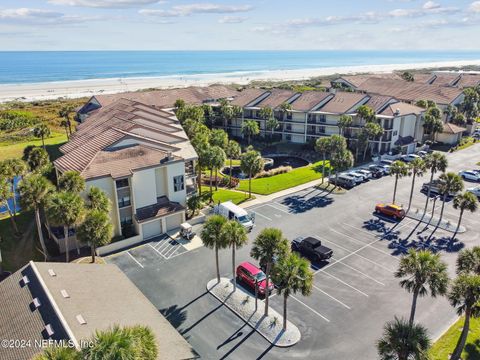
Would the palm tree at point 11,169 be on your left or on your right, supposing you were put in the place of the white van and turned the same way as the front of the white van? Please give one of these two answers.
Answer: on your right

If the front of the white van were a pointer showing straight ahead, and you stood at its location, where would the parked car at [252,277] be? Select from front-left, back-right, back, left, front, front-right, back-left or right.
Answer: front-right

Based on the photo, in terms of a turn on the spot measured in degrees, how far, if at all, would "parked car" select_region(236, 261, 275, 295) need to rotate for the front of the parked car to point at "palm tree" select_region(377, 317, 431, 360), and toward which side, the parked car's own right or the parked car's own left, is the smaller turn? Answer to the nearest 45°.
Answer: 0° — it already faces it

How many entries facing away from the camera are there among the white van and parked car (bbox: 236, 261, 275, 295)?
0

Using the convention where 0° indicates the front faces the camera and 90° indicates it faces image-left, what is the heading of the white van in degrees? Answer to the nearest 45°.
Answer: approximately 315°

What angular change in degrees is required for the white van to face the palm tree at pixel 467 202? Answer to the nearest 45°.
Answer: approximately 45° to its left

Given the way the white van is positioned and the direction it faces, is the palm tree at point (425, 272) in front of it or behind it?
in front

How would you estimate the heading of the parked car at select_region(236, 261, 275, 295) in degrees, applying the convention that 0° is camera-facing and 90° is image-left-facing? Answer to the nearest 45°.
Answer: approximately 315°

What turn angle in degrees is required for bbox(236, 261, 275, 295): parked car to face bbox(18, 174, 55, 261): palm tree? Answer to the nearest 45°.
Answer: approximately 135° to its right
